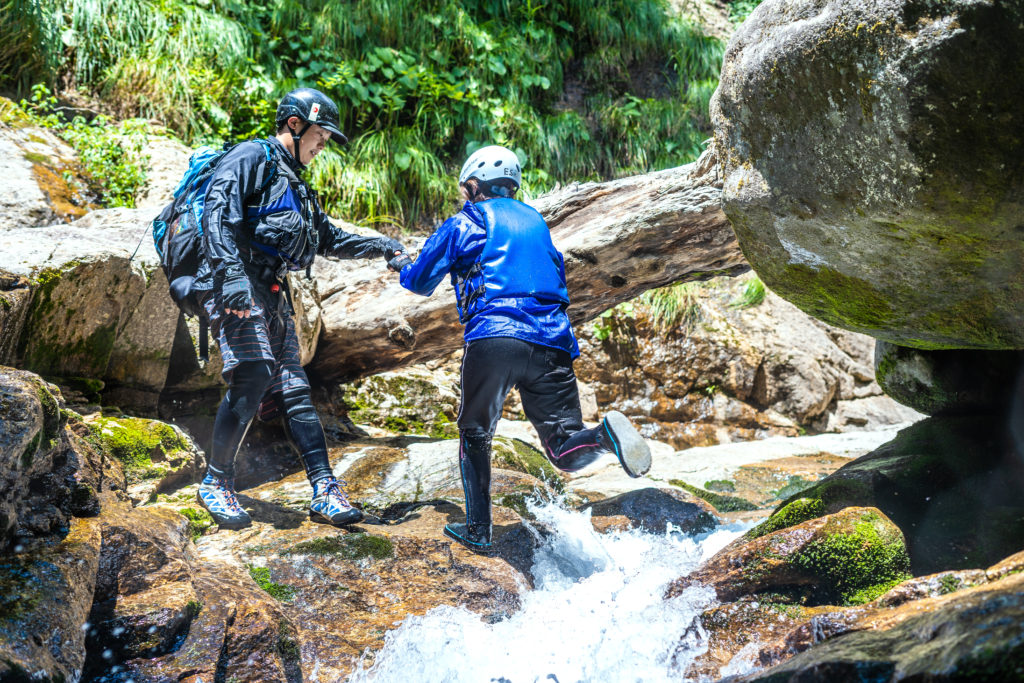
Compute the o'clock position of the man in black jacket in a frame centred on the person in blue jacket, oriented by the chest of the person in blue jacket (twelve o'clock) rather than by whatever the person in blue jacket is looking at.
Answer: The man in black jacket is roughly at 11 o'clock from the person in blue jacket.

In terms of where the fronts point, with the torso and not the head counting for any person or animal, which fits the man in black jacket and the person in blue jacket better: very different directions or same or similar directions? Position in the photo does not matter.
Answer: very different directions

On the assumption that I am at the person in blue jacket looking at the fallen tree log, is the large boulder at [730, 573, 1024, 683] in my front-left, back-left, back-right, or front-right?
back-right

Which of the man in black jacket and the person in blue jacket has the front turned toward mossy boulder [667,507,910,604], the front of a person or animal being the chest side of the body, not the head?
the man in black jacket

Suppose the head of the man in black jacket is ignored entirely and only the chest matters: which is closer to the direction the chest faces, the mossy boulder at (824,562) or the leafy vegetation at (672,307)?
the mossy boulder

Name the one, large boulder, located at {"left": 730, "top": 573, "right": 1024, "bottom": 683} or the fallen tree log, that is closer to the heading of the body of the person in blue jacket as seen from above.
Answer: the fallen tree log

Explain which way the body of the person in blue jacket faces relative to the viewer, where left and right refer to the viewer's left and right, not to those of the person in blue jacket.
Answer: facing away from the viewer and to the left of the viewer
